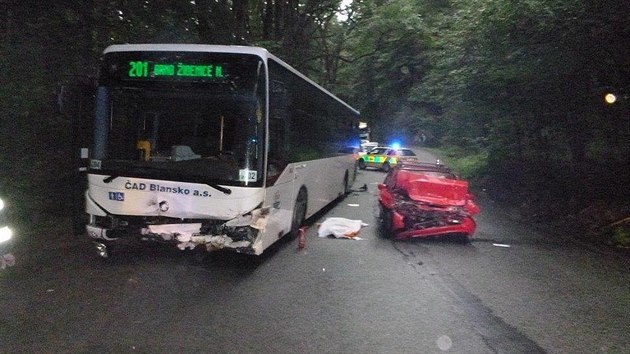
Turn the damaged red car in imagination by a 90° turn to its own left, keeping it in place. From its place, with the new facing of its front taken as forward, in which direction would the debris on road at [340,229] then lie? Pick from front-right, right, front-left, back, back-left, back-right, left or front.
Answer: back

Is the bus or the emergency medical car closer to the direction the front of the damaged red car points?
the bus

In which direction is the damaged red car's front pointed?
toward the camera

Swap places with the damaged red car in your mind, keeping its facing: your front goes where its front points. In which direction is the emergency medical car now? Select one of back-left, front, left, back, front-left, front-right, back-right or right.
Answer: back

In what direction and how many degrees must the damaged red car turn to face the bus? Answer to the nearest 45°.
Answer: approximately 45° to its right
